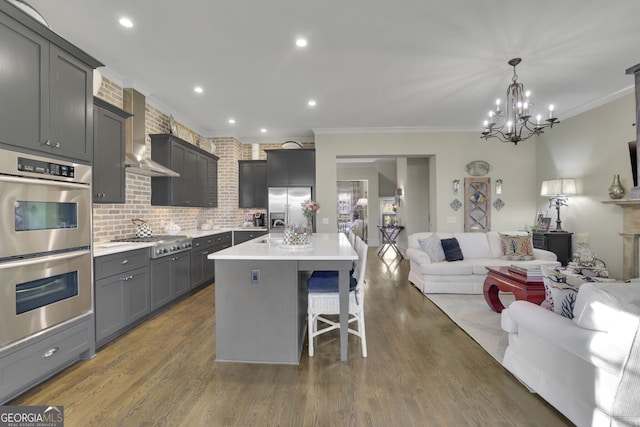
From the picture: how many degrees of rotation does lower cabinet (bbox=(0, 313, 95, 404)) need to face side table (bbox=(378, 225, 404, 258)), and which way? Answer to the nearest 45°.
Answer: approximately 45° to its left

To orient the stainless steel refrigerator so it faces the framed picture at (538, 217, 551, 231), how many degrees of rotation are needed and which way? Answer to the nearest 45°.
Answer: approximately 90° to its left

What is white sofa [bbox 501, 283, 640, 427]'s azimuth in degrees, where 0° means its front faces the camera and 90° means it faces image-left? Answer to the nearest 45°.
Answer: approximately 135°

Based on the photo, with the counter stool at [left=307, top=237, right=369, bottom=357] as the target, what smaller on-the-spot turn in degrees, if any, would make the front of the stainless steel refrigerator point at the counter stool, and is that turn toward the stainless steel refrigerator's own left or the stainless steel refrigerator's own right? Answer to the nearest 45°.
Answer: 0° — it already faces it

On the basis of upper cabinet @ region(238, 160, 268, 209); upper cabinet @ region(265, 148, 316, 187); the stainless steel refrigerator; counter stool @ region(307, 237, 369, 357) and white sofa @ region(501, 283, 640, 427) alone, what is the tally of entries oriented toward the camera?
3

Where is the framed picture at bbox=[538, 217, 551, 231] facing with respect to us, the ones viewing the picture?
facing the viewer and to the left of the viewer

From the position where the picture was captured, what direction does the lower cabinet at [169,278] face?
facing the viewer and to the right of the viewer

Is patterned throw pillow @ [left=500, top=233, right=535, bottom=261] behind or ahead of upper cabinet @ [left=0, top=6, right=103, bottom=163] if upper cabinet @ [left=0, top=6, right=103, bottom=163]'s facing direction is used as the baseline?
ahead

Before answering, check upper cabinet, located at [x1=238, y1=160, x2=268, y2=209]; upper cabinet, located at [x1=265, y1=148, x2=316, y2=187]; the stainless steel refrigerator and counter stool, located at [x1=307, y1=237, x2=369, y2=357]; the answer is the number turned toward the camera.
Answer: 3

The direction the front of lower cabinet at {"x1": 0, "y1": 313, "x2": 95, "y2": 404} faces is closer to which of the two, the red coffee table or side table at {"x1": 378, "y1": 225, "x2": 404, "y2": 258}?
the red coffee table

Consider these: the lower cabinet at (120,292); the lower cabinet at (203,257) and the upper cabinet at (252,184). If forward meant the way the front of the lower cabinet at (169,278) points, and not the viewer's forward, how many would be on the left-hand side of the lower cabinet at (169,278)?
2

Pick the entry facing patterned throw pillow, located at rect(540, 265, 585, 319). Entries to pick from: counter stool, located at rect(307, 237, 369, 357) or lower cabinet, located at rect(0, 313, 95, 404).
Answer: the lower cabinet

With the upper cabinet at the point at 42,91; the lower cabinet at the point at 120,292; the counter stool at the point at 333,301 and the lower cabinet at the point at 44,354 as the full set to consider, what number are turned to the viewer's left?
1

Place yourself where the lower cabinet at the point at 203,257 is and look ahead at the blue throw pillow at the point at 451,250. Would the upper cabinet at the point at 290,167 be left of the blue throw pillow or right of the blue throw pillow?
left

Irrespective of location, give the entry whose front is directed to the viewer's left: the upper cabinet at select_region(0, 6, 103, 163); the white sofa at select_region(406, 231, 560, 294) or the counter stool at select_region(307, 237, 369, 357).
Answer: the counter stool

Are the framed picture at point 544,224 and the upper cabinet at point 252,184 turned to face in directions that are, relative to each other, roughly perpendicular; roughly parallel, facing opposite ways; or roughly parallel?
roughly perpendicular

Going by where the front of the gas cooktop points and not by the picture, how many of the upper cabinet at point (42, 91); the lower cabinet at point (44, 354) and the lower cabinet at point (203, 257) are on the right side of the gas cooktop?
2

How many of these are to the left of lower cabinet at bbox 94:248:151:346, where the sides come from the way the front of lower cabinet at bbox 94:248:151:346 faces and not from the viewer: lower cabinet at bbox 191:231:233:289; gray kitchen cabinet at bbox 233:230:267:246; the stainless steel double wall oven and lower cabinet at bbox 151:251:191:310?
3

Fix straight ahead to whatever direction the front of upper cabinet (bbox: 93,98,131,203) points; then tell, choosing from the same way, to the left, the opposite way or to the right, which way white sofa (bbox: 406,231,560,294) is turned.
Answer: to the right

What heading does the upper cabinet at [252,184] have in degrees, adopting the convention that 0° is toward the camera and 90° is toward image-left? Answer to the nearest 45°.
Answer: approximately 0°
